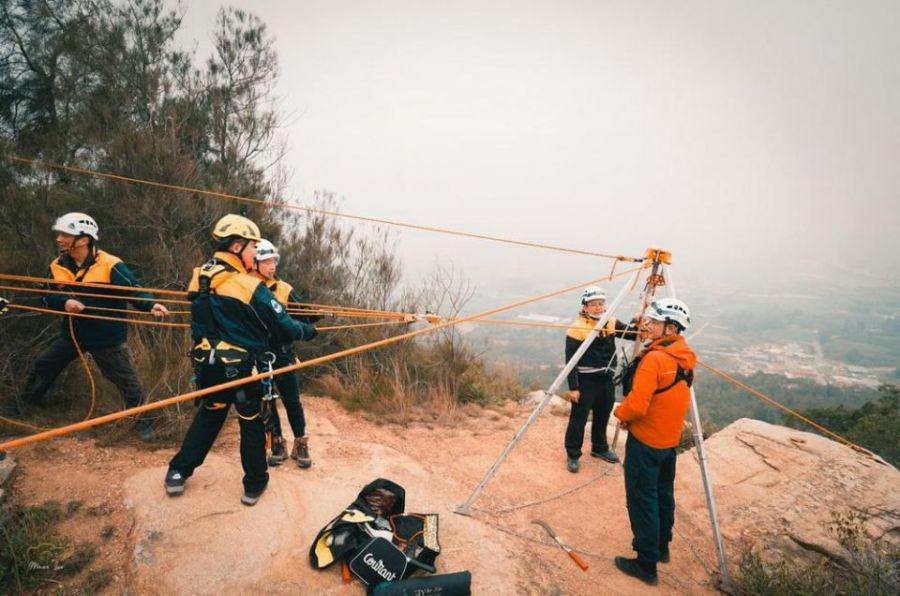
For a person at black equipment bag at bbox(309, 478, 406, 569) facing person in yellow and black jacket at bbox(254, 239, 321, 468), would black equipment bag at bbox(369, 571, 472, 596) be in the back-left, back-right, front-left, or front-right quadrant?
back-right

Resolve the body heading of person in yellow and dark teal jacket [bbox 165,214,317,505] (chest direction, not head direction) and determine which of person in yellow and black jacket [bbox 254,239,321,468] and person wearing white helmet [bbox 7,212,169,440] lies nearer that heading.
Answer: the person in yellow and black jacket

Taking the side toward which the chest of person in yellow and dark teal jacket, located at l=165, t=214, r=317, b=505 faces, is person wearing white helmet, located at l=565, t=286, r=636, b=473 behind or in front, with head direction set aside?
in front

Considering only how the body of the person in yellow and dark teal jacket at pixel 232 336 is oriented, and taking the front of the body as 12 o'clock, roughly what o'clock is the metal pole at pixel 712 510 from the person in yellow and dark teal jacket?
The metal pole is roughly at 2 o'clock from the person in yellow and dark teal jacket.

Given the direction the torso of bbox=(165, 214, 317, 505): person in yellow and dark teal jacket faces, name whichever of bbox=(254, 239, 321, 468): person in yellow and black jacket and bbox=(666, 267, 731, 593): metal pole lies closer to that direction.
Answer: the person in yellow and black jacket

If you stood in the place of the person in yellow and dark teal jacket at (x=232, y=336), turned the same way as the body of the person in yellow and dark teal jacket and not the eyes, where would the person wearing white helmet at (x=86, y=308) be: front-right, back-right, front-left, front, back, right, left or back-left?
left

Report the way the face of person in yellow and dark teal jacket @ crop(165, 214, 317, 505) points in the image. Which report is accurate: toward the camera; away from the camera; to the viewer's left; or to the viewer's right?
to the viewer's right

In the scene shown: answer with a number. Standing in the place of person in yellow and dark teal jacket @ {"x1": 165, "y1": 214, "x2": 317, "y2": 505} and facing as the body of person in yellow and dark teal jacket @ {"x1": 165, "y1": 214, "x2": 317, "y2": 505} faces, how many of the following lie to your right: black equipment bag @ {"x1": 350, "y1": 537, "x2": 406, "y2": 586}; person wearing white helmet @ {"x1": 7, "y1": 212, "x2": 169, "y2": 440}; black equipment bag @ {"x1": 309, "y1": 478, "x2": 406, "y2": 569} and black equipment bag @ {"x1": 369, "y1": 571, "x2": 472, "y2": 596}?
3

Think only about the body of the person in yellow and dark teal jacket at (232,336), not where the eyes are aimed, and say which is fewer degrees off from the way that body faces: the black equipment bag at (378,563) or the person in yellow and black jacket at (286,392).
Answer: the person in yellow and black jacket

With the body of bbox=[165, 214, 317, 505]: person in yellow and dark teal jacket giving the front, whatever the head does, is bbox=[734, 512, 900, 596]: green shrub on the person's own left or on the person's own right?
on the person's own right

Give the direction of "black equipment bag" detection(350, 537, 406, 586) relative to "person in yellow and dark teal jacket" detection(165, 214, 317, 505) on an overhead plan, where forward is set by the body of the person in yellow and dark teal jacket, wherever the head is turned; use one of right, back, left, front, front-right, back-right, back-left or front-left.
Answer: right

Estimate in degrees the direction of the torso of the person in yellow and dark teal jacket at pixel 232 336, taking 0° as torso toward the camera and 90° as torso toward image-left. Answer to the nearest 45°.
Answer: approximately 225°

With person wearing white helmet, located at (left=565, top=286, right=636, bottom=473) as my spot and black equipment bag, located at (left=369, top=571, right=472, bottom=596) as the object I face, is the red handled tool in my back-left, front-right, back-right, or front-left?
front-left

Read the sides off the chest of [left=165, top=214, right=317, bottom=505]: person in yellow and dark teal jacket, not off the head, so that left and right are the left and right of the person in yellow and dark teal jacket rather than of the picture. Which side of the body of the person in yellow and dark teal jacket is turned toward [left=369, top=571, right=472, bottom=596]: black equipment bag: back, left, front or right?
right

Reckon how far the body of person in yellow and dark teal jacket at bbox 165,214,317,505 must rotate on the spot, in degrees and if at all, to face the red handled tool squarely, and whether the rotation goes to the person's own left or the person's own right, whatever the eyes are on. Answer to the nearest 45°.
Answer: approximately 45° to the person's own right

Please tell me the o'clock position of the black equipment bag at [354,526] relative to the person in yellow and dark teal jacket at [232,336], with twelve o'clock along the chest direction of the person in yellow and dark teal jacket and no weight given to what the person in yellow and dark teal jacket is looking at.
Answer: The black equipment bag is roughly at 3 o'clock from the person in yellow and dark teal jacket.
